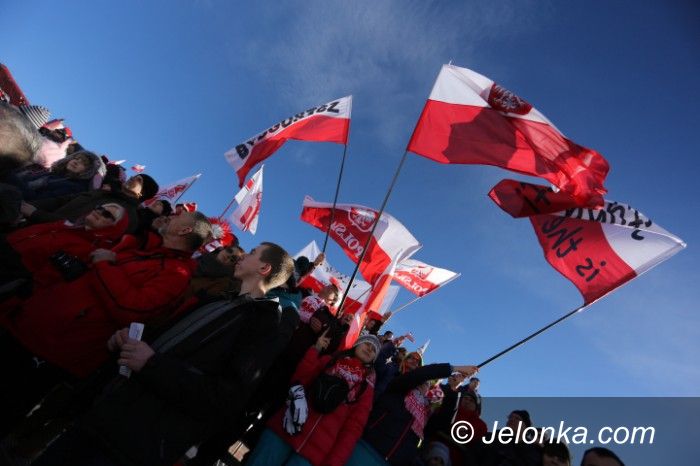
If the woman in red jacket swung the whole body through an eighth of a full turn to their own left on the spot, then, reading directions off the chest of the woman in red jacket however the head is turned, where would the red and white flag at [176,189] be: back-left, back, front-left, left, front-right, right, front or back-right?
back

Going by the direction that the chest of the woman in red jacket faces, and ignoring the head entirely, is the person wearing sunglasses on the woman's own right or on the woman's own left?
on the woman's own right

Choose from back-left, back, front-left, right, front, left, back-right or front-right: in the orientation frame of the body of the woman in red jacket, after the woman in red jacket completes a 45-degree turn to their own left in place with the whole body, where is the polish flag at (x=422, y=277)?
back-left

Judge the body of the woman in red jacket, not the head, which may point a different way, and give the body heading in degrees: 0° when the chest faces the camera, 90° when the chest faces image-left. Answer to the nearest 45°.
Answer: approximately 0°

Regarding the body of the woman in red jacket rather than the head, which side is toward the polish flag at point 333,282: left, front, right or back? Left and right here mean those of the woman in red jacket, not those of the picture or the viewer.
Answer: back
